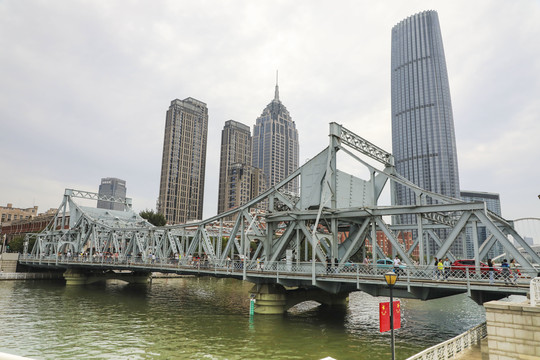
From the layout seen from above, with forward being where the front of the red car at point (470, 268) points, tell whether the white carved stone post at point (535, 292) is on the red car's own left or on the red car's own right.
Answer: on the red car's own right

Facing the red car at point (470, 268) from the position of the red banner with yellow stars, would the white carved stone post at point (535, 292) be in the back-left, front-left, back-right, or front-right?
front-right

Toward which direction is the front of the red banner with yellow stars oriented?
toward the camera

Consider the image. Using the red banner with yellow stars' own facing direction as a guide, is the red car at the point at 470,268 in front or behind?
behind

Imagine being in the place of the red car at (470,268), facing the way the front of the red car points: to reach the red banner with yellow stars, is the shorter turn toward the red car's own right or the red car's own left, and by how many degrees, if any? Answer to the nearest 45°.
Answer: approximately 90° to the red car's own right

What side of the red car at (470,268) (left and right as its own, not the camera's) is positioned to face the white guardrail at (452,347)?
right

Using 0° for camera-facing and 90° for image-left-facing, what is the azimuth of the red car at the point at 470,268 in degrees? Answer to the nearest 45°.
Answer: approximately 270°

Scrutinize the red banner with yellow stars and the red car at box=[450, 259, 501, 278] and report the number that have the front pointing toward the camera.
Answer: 1

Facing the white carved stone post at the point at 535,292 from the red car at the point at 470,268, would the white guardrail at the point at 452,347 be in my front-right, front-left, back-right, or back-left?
front-right

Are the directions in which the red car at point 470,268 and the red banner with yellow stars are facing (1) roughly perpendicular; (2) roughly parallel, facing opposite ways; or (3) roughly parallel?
roughly perpendicular
